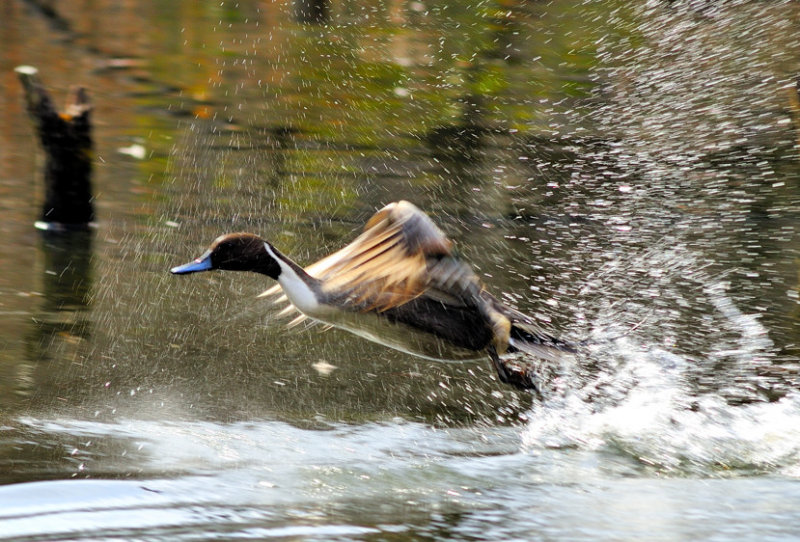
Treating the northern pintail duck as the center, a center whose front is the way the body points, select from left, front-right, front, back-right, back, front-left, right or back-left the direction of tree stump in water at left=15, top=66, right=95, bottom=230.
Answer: front-right

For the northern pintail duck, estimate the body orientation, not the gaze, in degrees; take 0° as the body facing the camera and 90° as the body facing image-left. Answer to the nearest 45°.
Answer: approximately 90°
